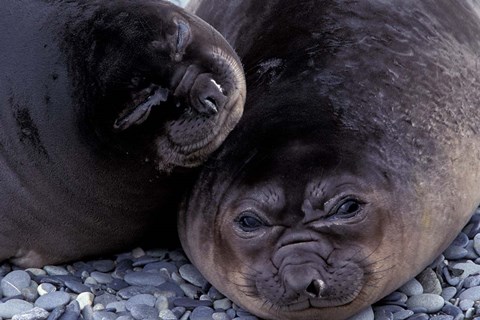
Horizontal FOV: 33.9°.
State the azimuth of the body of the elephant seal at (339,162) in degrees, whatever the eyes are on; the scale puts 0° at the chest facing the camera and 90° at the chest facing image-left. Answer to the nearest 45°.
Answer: approximately 0°

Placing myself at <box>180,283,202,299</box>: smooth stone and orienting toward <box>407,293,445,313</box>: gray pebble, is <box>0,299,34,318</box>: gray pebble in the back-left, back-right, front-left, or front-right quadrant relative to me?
back-right

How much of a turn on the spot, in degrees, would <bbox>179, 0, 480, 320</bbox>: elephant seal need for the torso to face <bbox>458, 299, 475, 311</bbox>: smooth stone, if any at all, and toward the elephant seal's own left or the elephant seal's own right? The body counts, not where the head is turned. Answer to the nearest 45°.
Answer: approximately 90° to the elephant seal's own left
